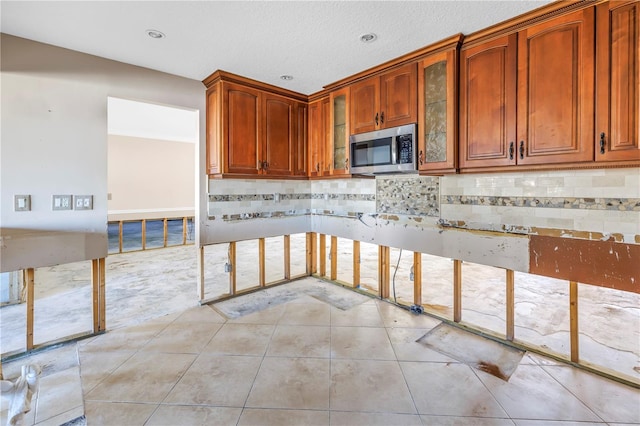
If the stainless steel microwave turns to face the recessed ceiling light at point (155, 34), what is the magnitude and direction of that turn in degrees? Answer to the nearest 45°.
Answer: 0° — it already faces it

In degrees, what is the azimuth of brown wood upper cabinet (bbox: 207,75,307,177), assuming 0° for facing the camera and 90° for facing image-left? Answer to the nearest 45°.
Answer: approximately 315°

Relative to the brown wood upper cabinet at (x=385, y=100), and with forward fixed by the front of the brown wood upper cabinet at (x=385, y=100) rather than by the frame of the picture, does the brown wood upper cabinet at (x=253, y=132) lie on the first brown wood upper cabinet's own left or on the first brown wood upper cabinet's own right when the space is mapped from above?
on the first brown wood upper cabinet's own right

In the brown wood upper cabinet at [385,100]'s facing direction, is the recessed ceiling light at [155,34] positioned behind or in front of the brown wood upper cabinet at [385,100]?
in front

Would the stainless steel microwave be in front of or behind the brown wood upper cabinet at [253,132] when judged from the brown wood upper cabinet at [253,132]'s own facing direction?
in front
